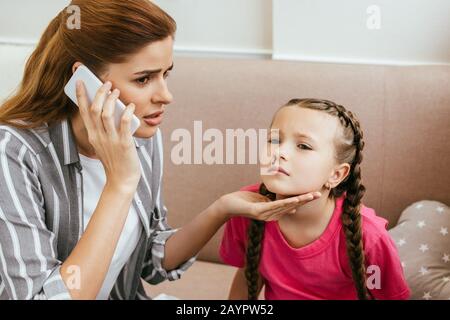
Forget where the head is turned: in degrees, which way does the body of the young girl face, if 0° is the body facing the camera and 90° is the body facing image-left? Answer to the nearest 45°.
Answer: approximately 45°

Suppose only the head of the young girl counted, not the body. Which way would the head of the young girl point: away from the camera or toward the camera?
toward the camera

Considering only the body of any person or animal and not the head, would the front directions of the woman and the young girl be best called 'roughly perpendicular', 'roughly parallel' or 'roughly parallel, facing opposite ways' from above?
roughly perpendicular

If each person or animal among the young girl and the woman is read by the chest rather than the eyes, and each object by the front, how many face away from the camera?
0
